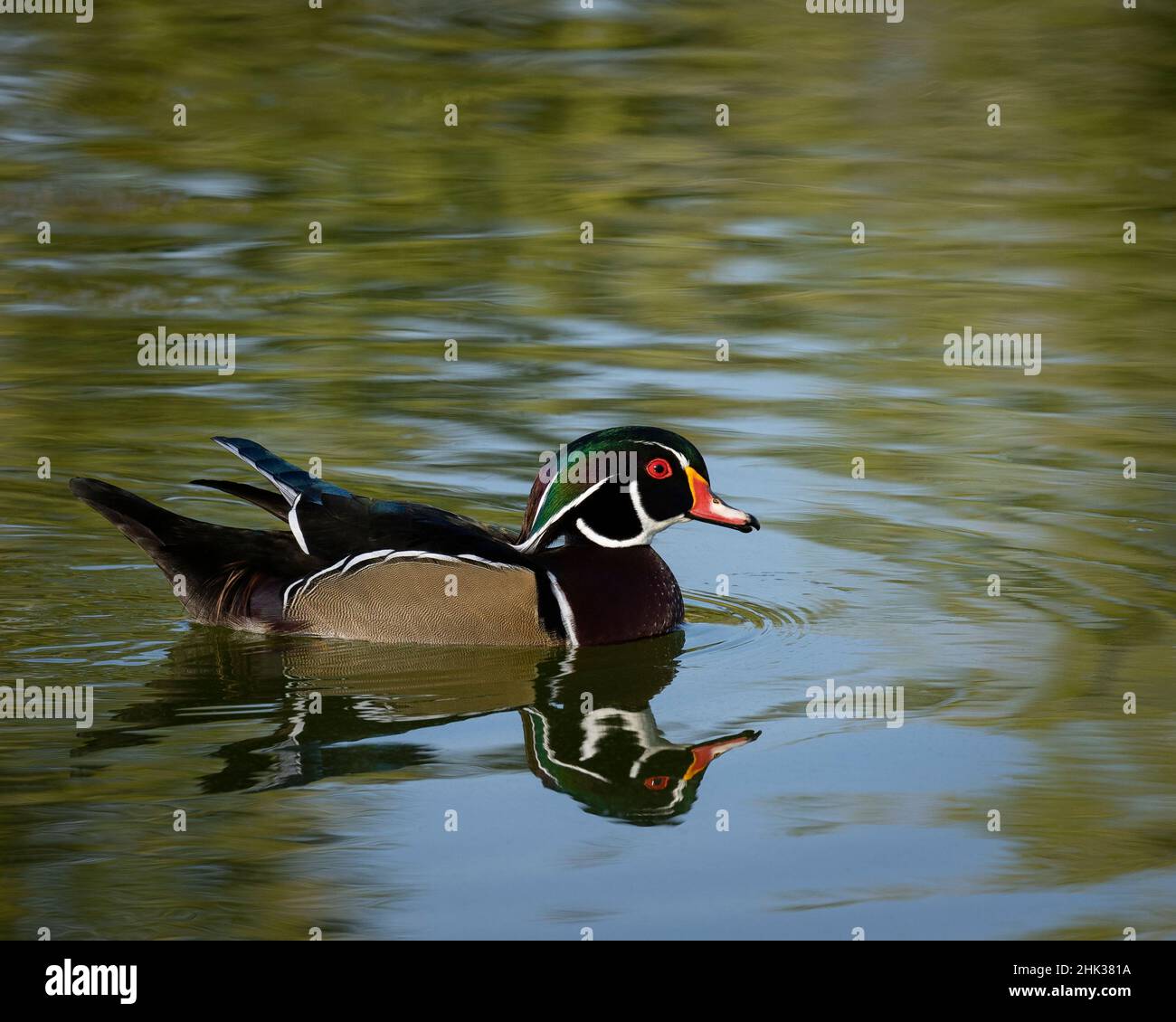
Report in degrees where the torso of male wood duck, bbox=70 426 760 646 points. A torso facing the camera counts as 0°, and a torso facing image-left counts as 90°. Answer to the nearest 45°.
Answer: approximately 270°
